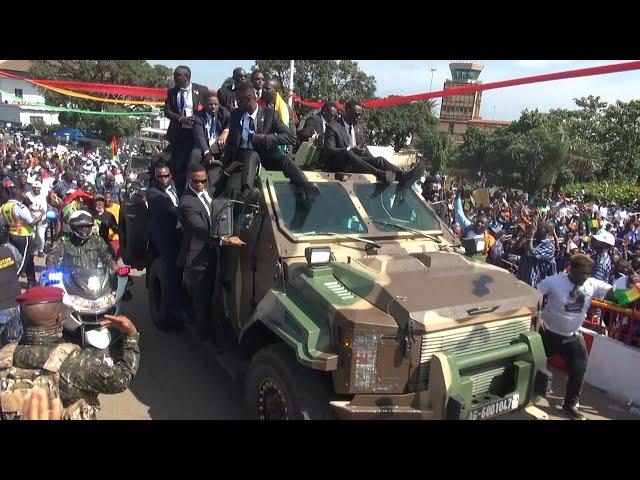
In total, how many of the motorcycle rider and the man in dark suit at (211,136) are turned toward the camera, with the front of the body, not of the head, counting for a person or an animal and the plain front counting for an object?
2

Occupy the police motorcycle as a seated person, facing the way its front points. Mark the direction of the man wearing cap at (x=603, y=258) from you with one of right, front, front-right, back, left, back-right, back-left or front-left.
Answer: left

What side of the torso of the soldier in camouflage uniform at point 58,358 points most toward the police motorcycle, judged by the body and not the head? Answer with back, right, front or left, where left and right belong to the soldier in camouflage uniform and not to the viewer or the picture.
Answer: front

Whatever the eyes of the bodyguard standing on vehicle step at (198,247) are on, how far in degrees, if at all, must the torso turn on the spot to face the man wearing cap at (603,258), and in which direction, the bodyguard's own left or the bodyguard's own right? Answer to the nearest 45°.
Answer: approximately 45° to the bodyguard's own left

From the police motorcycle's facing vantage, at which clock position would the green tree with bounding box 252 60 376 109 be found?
The green tree is roughly at 7 o'clock from the police motorcycle.

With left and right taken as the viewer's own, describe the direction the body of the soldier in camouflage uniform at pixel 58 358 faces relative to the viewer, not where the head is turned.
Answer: facing away from the viewer

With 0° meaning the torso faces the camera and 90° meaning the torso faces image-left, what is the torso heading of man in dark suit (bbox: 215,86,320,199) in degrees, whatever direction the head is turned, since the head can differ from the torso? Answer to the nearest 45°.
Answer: approximately 0°

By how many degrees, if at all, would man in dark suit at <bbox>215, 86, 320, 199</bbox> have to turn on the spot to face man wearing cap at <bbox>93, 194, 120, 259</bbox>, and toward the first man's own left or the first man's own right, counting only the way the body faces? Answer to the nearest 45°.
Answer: approximately 135° to the first man's own right

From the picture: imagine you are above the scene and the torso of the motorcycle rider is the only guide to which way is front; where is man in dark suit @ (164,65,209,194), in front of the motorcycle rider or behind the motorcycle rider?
behind

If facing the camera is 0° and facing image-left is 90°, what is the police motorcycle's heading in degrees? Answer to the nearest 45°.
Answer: approximately 0°

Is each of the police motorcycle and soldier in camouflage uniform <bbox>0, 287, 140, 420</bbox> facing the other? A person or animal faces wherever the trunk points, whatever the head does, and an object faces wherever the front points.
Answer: yes

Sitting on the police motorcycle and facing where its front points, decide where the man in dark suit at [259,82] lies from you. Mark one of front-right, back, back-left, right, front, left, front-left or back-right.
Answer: back-left

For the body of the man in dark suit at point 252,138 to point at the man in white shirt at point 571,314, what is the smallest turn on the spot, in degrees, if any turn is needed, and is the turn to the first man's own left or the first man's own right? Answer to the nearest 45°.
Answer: approximately 90° to the first man's own left

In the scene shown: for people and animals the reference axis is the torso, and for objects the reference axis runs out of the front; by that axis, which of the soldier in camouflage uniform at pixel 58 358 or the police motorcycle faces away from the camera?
the soldier in camouflage uniform
